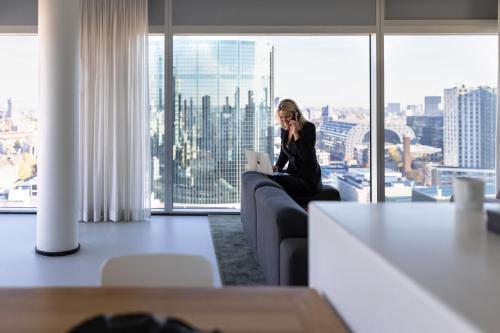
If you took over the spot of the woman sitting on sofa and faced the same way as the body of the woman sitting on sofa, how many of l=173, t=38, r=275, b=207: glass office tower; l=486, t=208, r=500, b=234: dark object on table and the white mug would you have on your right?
1

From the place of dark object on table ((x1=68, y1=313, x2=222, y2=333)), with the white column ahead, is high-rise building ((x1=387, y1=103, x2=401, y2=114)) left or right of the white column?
right

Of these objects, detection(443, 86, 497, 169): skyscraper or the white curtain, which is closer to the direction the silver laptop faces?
the skyscraper

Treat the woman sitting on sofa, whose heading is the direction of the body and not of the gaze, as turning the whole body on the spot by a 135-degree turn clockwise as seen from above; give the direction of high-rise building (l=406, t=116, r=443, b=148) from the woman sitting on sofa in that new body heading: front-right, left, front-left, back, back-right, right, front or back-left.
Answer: front-right

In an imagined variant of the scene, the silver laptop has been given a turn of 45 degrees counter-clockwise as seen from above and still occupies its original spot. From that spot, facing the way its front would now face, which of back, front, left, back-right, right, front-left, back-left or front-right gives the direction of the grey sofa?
back

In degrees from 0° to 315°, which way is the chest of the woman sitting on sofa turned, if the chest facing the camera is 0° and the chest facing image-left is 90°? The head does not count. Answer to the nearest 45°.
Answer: approximately 45°

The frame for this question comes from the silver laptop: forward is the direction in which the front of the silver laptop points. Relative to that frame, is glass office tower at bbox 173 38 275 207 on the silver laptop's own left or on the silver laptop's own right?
on the silver laptop's own left

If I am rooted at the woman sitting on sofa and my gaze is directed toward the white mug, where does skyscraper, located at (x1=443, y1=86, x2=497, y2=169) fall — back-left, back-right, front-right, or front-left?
back-left

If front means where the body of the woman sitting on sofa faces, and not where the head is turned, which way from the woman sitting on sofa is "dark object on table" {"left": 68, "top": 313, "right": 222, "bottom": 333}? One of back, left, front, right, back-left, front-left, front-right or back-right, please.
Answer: front-left

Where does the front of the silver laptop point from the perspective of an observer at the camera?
facing away from the viewer and to the right of the viewer

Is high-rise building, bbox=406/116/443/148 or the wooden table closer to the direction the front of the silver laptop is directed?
the high-rise building
